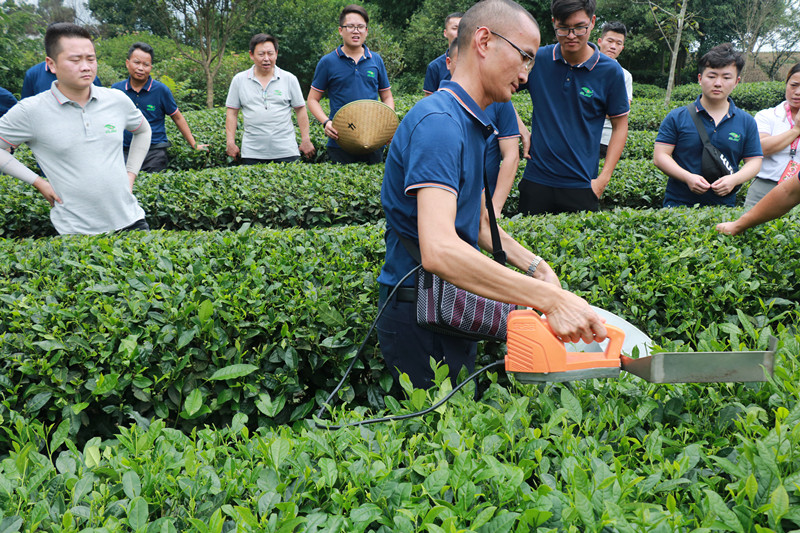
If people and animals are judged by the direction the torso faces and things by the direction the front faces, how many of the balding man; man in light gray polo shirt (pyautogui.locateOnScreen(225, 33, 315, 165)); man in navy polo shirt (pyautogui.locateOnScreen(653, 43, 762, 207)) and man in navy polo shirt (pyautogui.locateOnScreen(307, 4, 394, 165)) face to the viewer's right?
1

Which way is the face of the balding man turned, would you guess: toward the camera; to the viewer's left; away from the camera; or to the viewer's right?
to the viewer's right

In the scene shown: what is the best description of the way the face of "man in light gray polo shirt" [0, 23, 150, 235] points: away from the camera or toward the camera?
toward the camera

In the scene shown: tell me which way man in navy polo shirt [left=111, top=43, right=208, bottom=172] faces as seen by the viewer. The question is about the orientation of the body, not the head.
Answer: toward the camera

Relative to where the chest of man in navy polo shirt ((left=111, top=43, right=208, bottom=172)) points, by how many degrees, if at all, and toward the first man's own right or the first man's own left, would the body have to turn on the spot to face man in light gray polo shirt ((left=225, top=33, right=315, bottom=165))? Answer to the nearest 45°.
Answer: approximately 45° to the first man's own left

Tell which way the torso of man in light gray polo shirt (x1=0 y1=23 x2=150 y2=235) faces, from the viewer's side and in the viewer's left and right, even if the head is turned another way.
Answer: facing the viewer and to the right of the viewer

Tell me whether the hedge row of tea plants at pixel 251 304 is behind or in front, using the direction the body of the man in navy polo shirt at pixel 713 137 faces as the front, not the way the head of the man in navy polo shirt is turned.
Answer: in front

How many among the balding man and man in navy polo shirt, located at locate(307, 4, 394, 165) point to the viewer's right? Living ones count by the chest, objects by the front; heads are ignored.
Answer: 1

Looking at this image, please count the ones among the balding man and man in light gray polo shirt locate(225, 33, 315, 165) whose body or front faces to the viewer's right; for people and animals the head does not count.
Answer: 1

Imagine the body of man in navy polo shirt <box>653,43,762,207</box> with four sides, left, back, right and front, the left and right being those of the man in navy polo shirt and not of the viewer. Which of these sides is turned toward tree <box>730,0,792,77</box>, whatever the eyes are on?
back

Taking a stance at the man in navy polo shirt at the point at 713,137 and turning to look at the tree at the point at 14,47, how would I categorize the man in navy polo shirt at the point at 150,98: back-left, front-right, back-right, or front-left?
front-left

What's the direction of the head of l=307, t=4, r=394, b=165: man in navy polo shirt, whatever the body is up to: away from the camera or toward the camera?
toward the camera

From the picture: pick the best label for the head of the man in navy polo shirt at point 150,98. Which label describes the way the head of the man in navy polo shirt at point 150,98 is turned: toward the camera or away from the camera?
toward the camera

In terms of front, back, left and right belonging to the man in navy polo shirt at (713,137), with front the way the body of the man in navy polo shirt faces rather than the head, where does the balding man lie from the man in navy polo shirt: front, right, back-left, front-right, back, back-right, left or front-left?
front

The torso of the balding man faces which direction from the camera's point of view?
to the viewer's right

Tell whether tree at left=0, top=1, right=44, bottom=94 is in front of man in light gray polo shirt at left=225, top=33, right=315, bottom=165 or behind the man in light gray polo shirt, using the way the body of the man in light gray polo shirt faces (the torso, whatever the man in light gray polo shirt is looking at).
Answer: behind

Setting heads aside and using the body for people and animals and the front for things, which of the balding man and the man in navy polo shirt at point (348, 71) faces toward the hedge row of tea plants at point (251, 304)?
the man in navy polo shirt

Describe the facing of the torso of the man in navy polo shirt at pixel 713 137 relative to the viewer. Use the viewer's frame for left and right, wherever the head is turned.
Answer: facing the viewer

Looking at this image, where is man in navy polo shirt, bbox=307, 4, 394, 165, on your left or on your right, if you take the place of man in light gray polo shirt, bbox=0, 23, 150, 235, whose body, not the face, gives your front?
on your left
